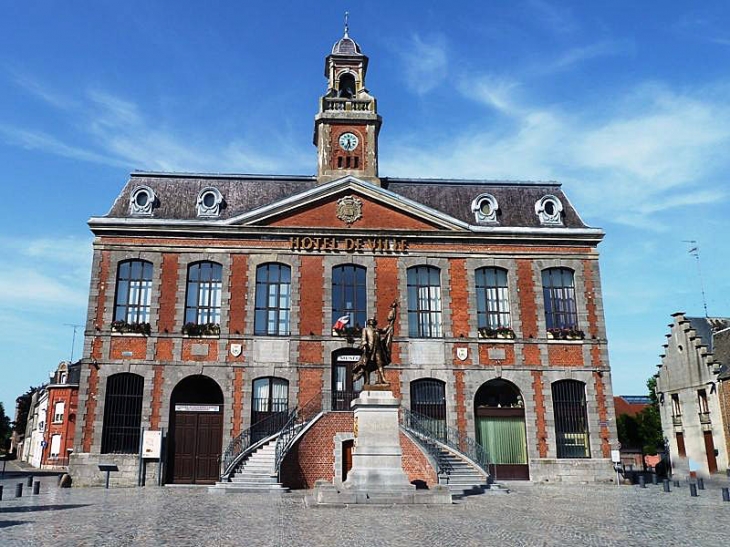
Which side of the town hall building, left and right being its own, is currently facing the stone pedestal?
front

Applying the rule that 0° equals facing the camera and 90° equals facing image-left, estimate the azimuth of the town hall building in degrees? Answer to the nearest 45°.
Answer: approximately 0°
